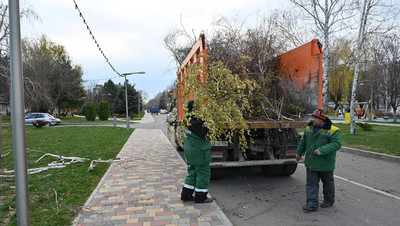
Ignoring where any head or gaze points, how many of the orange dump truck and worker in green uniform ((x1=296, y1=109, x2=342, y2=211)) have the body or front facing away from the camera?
1

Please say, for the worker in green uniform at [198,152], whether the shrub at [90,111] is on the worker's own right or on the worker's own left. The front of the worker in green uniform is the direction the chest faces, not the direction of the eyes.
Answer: on the worker's own left

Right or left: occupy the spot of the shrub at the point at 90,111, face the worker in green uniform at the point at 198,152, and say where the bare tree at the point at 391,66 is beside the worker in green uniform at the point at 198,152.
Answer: left

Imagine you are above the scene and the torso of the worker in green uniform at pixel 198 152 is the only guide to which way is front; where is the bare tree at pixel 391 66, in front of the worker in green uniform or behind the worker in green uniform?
in front

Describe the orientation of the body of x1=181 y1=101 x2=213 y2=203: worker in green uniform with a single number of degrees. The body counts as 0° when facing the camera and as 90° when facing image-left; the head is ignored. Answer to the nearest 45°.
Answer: approximately 225°

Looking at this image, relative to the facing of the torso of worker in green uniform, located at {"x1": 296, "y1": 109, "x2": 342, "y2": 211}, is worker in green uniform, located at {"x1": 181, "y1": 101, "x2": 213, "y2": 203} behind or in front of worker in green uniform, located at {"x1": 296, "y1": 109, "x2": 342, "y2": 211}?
in front

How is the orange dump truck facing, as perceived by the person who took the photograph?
facing away from the viewer

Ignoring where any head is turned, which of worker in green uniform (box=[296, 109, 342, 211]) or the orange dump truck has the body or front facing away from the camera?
the orange dump truck

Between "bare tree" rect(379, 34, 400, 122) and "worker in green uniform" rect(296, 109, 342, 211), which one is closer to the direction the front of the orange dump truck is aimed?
the bare tree

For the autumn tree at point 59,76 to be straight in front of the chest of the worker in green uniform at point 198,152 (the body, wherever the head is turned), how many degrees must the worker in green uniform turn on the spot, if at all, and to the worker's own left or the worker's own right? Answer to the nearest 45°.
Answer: approximately 90° to the worker's own left

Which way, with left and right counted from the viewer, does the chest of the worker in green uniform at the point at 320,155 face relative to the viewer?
facing the viewer and to the left of the viewer

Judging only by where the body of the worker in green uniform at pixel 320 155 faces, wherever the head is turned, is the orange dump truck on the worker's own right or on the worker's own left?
on the worker's own right

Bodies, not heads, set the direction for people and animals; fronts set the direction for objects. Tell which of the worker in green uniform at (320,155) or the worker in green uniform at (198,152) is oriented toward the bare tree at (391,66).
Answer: the worker in green uniform at (198,152)

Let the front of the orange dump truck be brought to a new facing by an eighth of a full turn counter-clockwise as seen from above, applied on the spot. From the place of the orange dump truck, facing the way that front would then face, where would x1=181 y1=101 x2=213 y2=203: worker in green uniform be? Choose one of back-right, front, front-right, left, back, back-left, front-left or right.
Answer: left

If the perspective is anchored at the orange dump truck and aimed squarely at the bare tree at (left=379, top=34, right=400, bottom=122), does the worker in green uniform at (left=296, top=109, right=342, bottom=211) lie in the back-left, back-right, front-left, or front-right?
back-right
